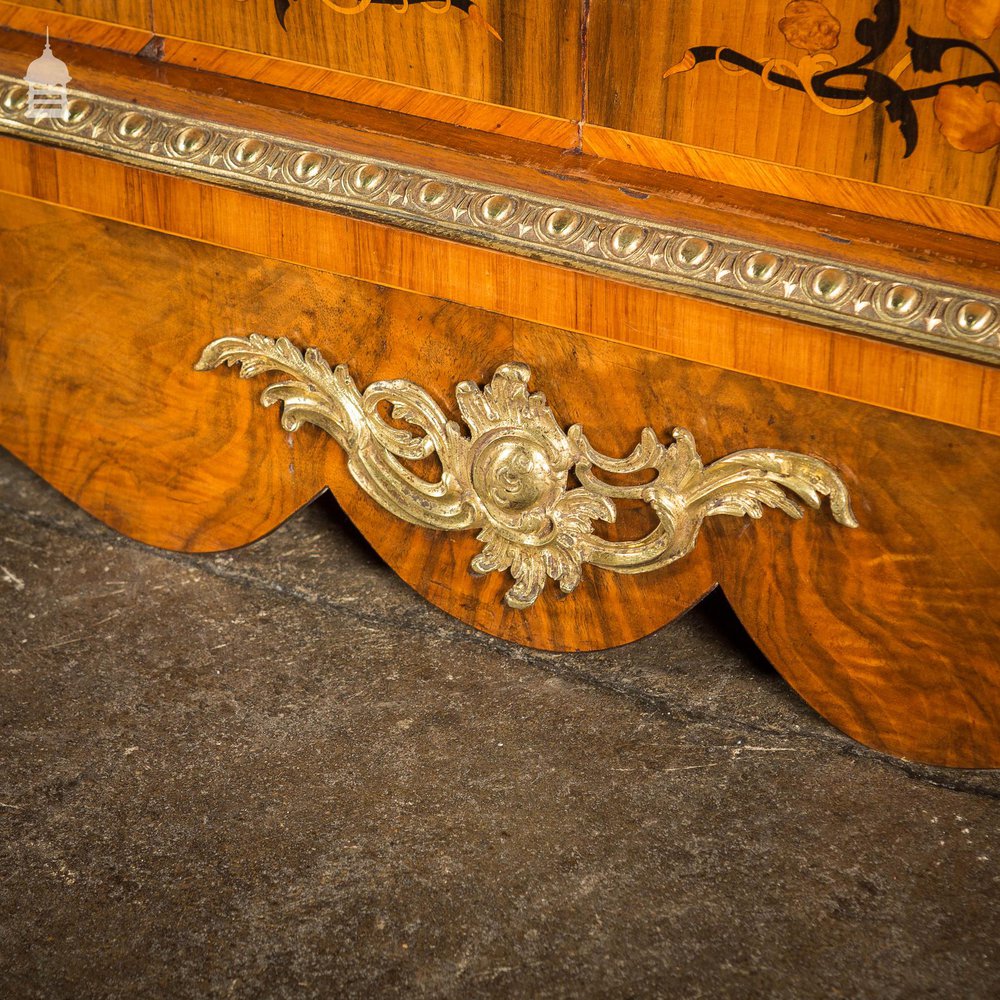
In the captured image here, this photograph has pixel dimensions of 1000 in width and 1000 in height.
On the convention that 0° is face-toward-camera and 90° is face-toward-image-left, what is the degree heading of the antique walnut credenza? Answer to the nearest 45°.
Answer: approximately 45°
